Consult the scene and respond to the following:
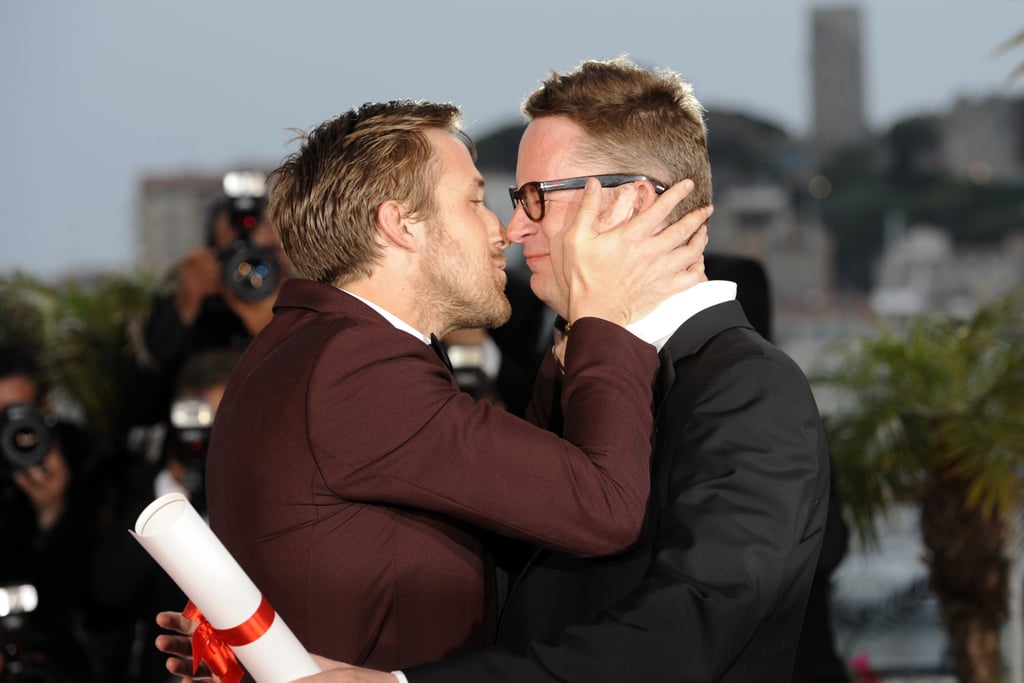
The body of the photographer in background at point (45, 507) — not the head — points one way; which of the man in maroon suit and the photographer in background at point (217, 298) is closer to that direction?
the man in maroon suit

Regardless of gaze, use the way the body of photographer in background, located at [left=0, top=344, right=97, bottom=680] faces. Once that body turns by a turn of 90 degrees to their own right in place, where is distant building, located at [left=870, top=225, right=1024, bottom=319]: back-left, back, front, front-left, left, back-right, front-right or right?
back-right

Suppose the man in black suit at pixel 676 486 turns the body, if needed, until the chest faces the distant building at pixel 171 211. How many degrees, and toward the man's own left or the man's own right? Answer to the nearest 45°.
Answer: approximately 90° to the man's own right

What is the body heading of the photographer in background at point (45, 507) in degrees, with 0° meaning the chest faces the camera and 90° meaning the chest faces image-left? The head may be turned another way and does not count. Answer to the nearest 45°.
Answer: approximately 0°

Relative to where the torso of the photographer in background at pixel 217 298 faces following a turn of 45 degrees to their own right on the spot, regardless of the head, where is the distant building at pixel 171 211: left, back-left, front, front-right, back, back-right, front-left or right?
back-right

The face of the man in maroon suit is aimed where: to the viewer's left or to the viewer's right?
to the viewer's right

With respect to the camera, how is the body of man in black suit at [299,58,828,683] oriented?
to the viewer's left

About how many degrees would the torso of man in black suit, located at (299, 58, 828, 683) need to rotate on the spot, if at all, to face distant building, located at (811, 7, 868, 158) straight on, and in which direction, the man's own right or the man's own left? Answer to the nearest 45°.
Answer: approximately 90° to the man's own right

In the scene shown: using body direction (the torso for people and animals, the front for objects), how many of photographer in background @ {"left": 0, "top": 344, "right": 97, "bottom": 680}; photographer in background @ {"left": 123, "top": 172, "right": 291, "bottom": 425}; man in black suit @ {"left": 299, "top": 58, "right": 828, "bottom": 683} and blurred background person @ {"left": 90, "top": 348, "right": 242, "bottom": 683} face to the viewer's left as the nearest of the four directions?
1

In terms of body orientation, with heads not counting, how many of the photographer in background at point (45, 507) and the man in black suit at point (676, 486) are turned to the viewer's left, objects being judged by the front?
1

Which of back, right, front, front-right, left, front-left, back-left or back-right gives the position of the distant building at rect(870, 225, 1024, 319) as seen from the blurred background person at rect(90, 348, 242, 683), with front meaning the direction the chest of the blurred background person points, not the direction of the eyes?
back-left

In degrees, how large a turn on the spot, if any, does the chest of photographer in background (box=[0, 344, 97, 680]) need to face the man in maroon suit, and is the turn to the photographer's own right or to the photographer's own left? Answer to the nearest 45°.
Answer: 0° — they already face them

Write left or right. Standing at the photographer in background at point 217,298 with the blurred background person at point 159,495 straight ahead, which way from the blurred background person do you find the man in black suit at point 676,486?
left
